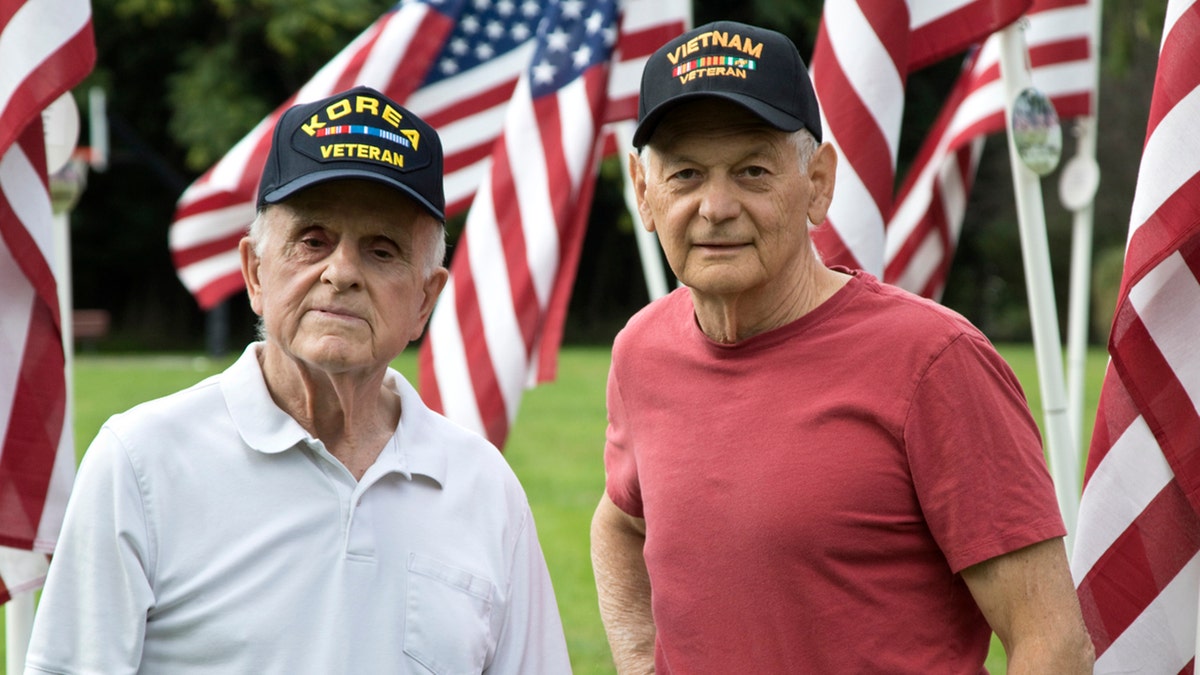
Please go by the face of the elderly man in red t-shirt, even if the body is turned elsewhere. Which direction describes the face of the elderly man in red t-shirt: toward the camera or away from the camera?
toward the camera

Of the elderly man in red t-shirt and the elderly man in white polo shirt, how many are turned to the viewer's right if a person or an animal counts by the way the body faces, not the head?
0

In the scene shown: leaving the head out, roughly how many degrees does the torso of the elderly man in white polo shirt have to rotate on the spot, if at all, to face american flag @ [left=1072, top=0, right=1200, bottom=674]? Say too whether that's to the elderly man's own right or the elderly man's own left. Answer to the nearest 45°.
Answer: approximately 90° to the elderly man's own left

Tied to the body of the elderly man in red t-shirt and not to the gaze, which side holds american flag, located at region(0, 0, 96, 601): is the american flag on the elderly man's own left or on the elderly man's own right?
on the elderly man's own right

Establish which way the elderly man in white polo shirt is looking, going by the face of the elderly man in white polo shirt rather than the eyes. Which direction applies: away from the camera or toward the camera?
toward the camera

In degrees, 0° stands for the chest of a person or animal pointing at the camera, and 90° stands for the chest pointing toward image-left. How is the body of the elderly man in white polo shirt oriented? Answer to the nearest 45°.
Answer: approximately 0°

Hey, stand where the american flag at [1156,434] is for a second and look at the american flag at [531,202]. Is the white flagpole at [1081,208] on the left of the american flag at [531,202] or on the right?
right

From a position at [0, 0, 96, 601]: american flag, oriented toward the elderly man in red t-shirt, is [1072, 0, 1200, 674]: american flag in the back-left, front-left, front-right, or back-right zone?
front-left

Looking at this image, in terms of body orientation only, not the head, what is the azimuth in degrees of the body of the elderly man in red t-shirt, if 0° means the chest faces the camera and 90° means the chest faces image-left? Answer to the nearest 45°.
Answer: approximately 45°

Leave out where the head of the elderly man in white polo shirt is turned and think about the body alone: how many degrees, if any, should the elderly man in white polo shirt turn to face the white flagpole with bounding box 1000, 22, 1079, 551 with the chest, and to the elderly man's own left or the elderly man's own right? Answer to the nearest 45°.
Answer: approximately 135° to the elderly man's own left

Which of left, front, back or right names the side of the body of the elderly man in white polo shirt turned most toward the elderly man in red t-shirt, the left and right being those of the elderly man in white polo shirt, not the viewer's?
left

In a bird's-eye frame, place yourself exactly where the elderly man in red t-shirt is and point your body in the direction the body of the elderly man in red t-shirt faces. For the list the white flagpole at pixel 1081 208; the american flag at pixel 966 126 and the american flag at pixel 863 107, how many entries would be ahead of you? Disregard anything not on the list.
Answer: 0
